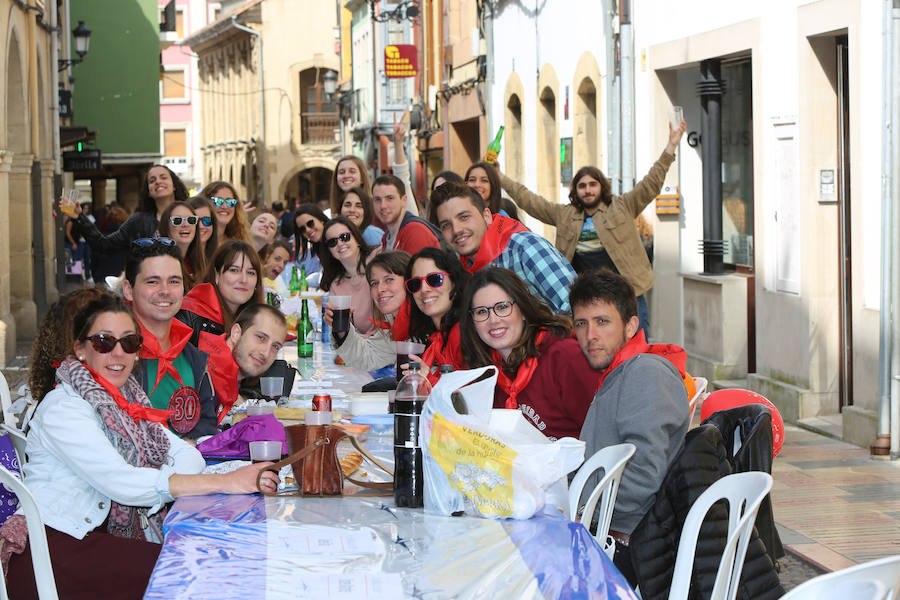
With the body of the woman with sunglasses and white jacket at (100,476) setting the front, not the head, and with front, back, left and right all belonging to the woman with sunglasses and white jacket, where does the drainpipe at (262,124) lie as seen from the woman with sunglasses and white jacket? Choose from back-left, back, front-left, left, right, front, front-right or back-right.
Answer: back-left

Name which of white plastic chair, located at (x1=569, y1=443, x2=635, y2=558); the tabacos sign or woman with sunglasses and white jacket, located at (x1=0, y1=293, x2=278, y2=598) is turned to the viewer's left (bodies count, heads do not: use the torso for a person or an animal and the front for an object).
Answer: the white plastic chair

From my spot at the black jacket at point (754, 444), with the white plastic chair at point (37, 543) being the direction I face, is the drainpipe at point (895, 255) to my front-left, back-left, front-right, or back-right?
back-right

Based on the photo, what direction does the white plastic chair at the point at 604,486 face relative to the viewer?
to the viewer's left

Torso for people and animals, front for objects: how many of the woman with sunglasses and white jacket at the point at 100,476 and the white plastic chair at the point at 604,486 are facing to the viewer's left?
1

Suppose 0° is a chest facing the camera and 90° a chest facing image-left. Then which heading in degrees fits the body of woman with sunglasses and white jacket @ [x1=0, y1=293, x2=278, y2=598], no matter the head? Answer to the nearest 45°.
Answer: approximately 315°

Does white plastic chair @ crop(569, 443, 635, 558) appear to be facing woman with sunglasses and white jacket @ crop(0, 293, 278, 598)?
yes

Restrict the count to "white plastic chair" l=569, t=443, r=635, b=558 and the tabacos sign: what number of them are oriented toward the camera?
1
